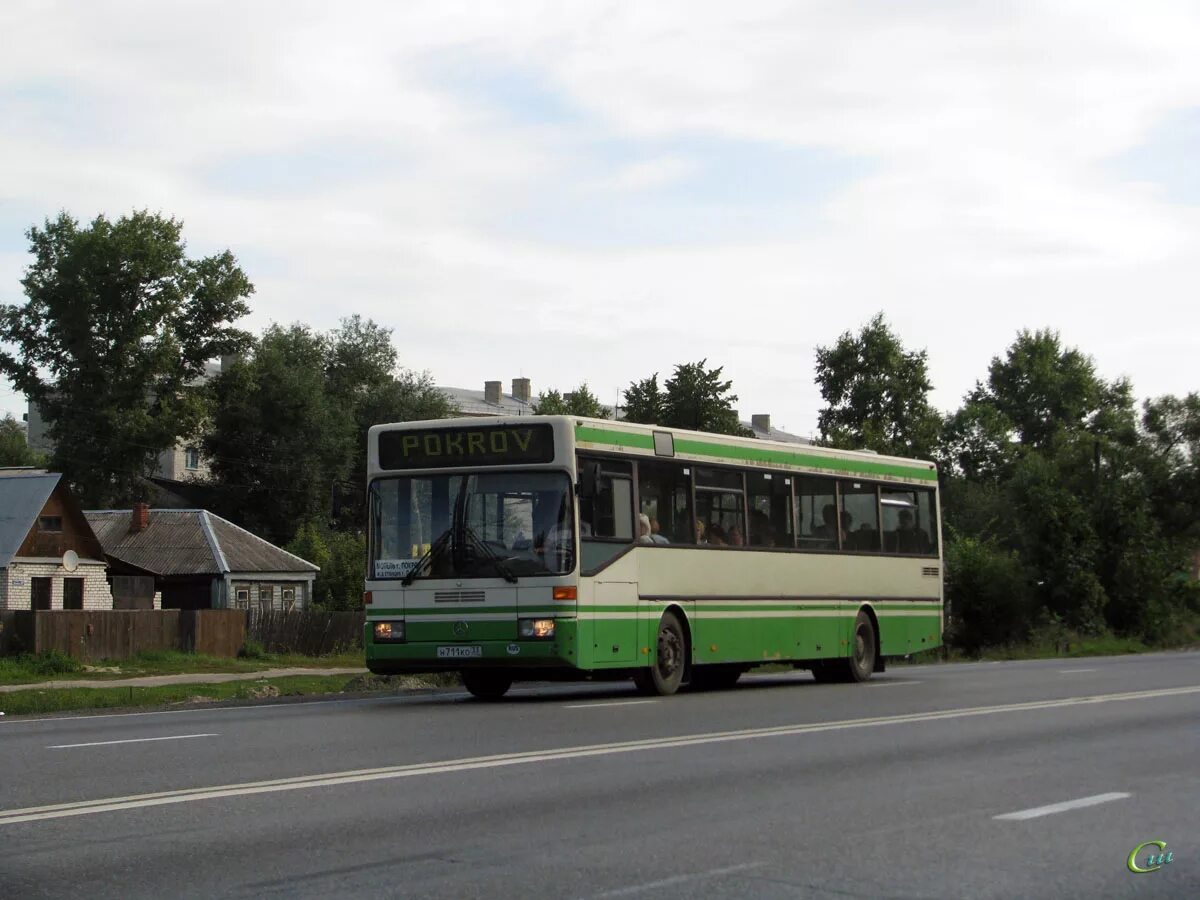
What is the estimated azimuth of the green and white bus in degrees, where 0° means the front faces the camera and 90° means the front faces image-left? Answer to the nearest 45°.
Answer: approximately 45°

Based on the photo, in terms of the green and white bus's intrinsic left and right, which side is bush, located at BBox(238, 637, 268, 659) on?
on its right

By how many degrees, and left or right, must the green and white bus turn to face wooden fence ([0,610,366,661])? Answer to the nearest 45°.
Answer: approximately 90° to its right

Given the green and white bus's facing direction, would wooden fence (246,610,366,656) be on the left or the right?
on its right

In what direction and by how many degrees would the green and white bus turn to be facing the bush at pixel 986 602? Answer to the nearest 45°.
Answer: approximately 135° to its right
